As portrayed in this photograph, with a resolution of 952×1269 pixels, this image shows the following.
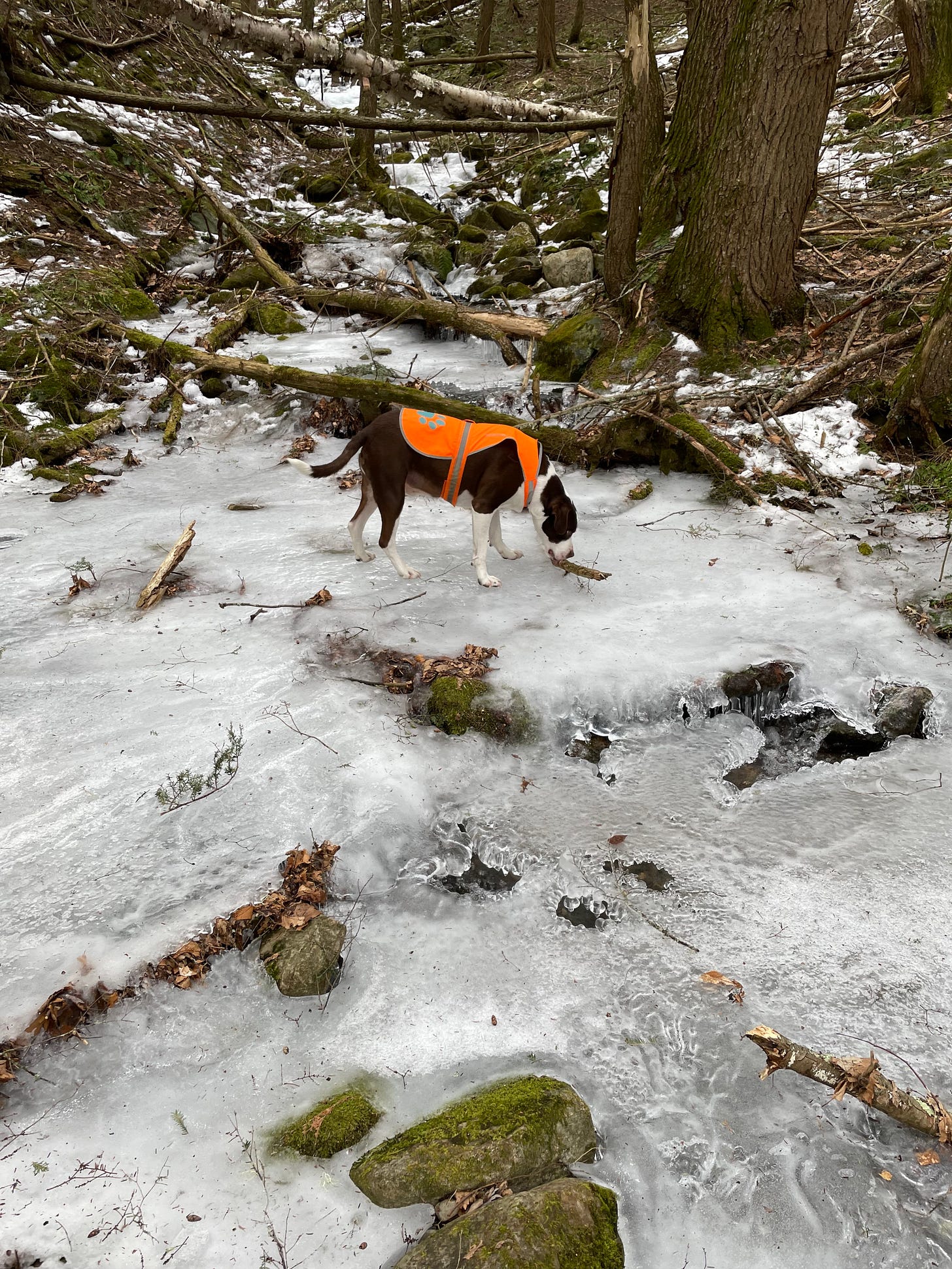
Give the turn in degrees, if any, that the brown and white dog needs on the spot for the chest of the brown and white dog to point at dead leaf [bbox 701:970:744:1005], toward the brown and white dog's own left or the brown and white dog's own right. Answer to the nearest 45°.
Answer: approximately 90° to the brown and white dog's own right

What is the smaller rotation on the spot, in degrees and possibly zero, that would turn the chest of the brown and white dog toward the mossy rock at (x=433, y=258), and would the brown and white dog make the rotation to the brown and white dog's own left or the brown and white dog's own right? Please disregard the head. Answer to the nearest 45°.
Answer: approximately 90° to the brown and white dog's own left

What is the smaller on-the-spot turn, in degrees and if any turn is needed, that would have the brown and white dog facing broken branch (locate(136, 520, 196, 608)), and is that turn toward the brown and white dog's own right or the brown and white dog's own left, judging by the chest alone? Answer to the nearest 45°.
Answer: approximately 180°

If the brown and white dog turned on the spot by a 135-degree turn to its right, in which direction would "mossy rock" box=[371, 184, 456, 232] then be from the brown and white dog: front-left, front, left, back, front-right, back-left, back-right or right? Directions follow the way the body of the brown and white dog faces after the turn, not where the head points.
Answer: back-right

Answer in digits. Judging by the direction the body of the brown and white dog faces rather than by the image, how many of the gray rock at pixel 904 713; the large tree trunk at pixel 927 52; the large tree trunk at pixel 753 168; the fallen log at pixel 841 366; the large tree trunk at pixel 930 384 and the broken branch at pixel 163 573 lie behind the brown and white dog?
1

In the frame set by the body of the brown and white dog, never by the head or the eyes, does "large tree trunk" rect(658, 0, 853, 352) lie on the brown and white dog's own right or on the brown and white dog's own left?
on the brown and white dog's own left

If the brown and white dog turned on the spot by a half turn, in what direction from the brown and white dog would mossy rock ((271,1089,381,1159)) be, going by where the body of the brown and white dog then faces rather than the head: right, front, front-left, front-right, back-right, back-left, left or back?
left

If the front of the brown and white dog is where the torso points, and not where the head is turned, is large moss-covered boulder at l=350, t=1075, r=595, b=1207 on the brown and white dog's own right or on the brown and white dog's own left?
on the brown and white dog's own right

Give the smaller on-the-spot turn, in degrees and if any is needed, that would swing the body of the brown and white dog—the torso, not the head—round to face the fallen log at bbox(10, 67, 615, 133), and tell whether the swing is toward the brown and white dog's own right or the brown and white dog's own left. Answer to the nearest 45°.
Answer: approximately 90° to the brown and white dog's own left

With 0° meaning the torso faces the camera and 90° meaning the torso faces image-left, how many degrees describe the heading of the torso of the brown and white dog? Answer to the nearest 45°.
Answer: approximately 270°

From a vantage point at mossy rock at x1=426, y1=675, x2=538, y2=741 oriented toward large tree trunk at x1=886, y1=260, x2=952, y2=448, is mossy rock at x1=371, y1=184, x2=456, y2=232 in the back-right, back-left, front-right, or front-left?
front-left

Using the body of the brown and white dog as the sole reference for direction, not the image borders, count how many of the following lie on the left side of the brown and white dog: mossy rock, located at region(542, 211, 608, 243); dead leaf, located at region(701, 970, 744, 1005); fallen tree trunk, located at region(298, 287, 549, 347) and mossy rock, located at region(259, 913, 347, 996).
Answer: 2

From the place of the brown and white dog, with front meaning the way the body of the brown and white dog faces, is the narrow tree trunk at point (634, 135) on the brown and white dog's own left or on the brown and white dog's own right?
on the brown and white dog's own left

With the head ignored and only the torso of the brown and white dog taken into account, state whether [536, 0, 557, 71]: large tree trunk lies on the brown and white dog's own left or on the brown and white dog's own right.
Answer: on the brown and white dog's own left
